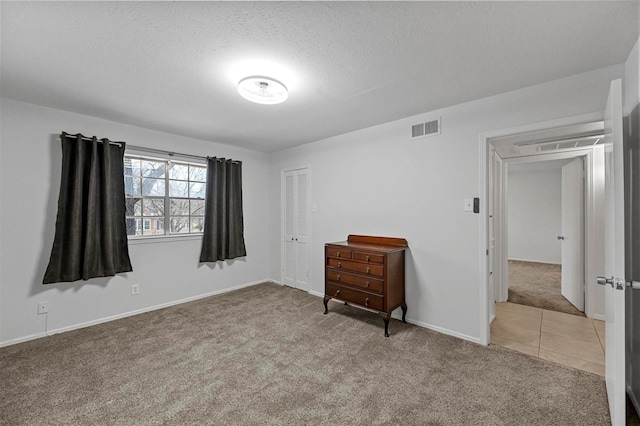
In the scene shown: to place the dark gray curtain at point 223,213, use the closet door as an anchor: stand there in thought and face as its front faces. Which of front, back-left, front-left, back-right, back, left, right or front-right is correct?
front-right

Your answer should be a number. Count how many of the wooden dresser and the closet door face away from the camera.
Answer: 0

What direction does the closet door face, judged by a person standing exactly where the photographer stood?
facing the viewer and to the left of the viewer

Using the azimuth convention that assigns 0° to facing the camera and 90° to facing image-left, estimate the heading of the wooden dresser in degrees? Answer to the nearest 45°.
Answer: approximately 45°

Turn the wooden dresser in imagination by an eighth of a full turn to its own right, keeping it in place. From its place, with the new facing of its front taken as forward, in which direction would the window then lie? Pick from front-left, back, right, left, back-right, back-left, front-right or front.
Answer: front

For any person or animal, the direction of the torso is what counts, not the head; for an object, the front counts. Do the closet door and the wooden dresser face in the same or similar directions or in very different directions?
same or similar directions

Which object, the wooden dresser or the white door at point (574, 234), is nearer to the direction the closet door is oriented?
the wooden dresser

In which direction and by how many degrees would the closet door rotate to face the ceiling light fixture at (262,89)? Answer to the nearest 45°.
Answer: approximately 45° to its left

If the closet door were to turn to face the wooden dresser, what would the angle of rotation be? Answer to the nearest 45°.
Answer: approximately 90° to its left

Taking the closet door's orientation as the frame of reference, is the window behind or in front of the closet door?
in front

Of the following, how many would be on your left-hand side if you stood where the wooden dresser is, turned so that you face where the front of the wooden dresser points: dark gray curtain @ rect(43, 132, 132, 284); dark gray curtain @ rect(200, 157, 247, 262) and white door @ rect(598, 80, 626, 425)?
1
